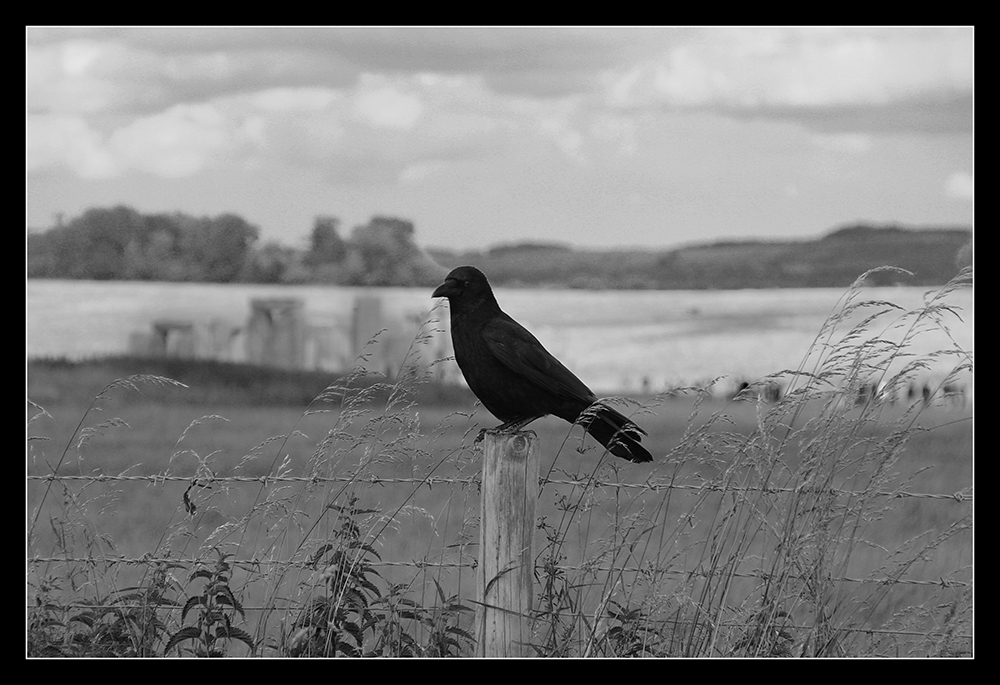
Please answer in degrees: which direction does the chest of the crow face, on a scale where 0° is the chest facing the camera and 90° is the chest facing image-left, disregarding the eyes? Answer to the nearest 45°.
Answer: approximately 90°

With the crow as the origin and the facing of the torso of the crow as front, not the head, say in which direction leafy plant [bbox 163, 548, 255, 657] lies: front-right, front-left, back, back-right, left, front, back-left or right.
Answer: front-left
